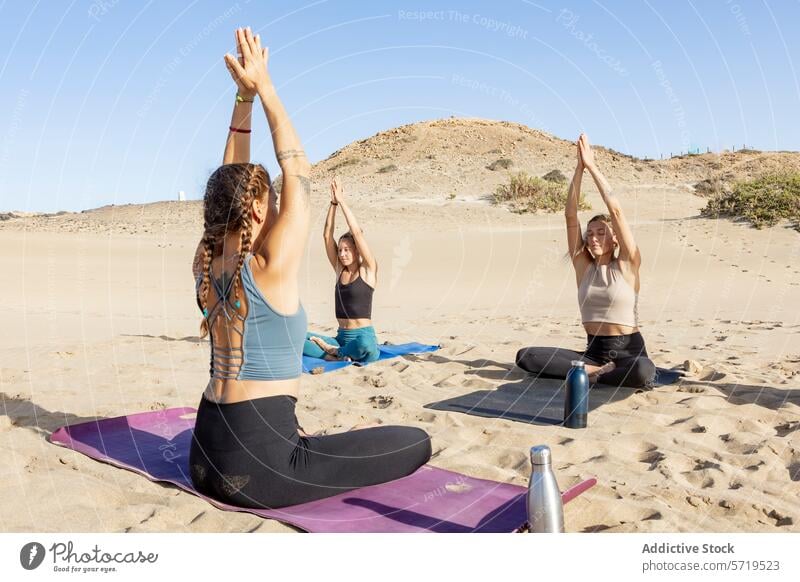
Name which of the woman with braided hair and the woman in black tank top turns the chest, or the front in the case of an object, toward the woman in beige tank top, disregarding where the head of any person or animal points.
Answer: the woman with braided hair

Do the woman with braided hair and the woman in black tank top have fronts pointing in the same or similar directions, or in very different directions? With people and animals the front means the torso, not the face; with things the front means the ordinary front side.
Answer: very different directions

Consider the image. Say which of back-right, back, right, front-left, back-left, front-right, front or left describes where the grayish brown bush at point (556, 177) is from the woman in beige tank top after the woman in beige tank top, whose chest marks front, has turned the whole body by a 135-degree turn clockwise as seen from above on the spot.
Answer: front

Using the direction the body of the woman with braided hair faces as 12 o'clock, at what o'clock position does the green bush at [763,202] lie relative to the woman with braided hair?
The green bush is roughly at 12 o'clock from the woman with braided hair.

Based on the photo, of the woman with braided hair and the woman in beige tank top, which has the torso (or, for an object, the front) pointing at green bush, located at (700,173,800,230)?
the woman with braided hair

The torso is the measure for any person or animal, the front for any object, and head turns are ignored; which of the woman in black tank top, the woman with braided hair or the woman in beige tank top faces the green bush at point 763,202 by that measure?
the woman with braided hair

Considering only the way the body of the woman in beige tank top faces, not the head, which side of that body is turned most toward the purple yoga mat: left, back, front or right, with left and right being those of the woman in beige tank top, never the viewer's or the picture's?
front

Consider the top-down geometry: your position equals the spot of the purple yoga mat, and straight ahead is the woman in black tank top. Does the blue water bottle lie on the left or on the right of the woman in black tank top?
right

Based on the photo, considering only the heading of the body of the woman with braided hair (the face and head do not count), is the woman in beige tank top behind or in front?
in front

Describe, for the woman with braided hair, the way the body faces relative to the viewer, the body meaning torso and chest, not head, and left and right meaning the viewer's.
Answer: facing away from the viewer and to the right of the viewer

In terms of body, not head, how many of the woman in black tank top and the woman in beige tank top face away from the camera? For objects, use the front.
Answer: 0

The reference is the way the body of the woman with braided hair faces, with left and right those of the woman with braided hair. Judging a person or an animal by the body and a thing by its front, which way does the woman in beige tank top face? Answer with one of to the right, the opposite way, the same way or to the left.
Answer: the opposite way

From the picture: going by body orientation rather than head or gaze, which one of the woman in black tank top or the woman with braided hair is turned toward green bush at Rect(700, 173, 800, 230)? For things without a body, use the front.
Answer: the woman with braided hair

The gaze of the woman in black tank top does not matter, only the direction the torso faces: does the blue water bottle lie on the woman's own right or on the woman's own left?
on the woman's own left

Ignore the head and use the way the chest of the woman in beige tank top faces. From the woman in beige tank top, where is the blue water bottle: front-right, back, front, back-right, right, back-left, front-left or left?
front-left

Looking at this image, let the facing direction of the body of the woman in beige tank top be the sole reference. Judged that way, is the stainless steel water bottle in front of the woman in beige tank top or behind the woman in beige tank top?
in front

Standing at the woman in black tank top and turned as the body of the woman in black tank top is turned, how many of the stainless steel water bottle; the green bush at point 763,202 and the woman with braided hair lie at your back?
1
